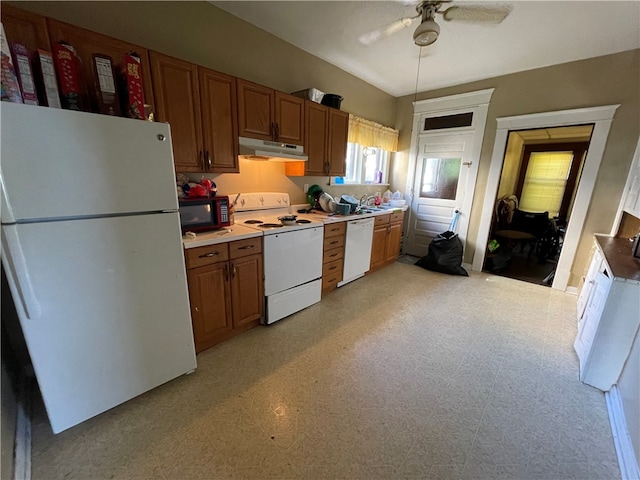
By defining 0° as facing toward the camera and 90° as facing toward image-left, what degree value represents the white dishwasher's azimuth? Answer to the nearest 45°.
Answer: approximately 315°

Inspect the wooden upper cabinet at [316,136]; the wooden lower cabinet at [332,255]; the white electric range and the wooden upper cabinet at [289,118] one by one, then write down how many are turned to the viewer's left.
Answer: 0

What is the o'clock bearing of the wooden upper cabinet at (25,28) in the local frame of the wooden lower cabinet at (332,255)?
The wooden upper cabinet is roughly at 3 o'clock from the wooden lower cabinet.

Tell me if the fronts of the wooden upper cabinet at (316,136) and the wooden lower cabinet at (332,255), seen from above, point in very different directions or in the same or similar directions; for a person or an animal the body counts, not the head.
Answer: same or similar directions

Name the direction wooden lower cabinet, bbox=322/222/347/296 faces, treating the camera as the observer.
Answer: facing the viewer and to the right of the viewer

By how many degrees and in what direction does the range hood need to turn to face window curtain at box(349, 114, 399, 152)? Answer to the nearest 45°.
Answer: approximately 90° to its left

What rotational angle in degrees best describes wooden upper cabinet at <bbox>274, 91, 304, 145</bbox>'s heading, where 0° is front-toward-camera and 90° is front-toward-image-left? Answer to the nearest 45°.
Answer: approximately 315°

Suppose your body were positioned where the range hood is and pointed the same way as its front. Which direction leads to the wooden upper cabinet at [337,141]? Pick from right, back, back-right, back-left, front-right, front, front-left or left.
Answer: left

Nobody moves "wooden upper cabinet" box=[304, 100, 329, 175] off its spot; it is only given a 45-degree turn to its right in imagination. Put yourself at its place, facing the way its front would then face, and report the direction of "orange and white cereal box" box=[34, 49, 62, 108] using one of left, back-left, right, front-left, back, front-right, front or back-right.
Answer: front-right

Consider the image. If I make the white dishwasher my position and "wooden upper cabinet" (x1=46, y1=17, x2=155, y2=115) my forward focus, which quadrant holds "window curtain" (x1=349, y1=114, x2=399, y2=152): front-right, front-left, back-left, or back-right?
back-right

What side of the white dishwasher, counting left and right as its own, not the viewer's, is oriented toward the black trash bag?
left

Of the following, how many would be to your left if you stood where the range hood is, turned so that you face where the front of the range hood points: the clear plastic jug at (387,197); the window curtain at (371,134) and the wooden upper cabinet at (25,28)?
2

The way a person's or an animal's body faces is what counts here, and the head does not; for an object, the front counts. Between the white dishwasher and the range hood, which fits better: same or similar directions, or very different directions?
same or similar directions

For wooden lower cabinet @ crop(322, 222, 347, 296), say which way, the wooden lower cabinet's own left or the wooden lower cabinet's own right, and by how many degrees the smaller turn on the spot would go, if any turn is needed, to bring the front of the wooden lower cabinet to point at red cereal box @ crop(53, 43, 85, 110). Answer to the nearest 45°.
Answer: approximately 90° to the wooden lower cabinet's own right

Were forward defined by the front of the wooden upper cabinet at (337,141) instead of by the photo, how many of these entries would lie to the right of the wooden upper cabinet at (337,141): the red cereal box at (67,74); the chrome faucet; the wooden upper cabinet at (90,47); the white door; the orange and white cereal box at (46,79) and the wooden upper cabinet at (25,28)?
4

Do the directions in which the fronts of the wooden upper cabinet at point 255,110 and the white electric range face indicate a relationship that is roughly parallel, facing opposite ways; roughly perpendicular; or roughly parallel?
roughly parallel

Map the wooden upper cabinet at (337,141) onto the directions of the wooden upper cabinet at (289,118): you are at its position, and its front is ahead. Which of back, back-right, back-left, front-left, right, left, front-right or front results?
left
